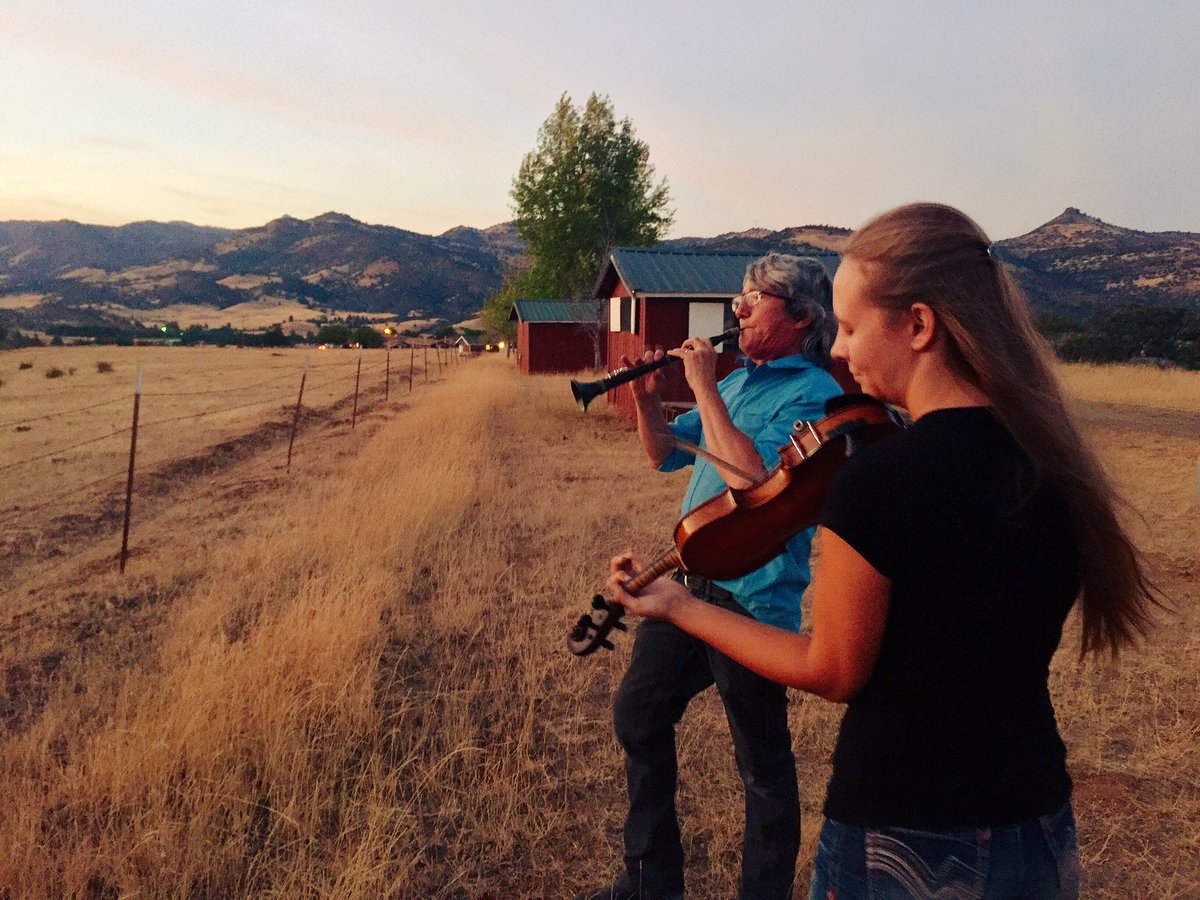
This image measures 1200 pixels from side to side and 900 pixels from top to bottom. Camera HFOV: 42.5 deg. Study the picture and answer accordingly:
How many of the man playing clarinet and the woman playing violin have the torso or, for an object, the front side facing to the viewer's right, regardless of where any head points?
0

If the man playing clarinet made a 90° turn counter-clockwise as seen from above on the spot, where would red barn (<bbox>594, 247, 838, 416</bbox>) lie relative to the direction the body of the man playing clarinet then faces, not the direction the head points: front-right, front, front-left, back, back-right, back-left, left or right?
back-left

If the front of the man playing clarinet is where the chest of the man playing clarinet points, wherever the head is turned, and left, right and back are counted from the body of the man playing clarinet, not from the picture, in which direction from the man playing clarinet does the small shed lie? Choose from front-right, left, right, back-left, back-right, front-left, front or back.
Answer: back-right

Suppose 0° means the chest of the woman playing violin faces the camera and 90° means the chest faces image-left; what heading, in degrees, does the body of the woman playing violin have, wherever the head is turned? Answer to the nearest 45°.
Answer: approximately 135°

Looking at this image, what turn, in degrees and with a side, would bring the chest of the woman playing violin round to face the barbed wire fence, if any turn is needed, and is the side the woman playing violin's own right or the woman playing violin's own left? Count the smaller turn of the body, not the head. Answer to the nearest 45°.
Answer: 0° — they already face it

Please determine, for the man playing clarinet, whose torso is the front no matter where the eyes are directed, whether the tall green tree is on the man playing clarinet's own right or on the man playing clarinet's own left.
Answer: on the man playing clarinet's own right

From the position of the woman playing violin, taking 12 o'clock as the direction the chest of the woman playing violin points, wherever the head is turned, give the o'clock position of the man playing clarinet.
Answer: The man playing clarinet is roughly at 1 o'clock from the woman playing violin.

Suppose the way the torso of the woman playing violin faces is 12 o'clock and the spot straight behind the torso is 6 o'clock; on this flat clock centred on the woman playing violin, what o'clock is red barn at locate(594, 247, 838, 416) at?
The red barn is roughly at 1 o'clock from the woman playing violin.

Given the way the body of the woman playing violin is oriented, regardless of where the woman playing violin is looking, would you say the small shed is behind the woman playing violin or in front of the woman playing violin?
in front

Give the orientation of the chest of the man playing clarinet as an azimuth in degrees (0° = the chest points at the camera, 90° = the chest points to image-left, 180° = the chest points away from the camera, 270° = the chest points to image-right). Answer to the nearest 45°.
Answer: approximately 45°

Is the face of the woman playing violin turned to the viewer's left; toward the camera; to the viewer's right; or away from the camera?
to the viewer's left

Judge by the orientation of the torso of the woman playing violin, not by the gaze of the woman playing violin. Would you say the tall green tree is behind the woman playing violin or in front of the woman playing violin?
in front

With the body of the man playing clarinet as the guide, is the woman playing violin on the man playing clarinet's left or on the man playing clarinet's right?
on the man playing clarinet's left
